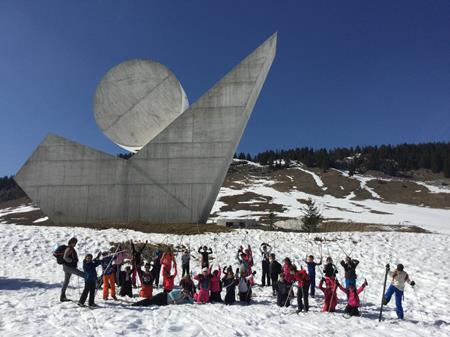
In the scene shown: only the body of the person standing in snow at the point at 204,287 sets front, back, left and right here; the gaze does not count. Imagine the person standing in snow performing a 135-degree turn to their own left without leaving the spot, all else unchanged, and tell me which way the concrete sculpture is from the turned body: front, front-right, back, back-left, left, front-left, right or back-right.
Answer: front-left

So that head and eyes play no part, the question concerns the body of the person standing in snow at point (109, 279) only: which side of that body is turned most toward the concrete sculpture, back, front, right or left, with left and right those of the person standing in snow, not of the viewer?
back

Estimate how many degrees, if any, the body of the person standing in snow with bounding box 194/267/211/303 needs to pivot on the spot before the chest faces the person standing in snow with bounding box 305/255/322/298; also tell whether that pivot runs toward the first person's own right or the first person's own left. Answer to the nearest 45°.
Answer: approximately 90° to the first person's own left

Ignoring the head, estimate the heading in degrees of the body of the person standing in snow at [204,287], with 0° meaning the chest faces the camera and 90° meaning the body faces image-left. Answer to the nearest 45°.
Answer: approximately 0°

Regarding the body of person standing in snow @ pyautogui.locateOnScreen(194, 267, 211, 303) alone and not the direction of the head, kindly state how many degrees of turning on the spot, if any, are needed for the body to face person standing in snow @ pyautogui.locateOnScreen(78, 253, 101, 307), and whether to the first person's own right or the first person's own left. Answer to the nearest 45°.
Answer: approximately 45° to the first person's own right

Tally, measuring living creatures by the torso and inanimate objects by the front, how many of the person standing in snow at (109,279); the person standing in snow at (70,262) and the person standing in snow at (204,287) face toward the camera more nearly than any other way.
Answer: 2

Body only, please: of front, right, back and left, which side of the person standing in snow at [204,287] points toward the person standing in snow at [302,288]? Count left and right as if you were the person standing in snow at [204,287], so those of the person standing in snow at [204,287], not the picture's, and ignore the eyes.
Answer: left

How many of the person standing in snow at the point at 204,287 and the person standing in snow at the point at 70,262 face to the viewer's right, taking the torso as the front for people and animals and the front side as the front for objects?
1

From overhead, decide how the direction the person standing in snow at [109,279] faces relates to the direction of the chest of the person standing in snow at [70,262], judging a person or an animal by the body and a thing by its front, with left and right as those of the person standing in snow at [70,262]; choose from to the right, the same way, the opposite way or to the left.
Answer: to the right

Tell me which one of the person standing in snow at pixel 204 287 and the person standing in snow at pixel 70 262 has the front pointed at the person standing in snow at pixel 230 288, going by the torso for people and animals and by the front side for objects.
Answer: the person standing in snow at pixel 70 262

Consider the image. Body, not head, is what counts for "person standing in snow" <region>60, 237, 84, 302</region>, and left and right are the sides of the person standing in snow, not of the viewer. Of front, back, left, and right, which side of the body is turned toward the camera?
right

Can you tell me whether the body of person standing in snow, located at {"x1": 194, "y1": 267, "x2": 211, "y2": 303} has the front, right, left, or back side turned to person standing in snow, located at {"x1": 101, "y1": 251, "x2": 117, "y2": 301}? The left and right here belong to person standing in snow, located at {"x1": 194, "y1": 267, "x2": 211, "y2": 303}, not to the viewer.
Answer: right

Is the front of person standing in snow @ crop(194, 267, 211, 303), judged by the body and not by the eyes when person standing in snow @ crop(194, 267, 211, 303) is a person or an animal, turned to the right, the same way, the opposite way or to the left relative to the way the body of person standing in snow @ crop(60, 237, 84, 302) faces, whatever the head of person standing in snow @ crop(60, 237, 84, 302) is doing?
to the right

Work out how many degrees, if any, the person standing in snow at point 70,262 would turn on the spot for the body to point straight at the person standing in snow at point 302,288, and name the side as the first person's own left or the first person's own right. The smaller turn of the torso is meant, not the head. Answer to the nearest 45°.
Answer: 0° — they already face them
